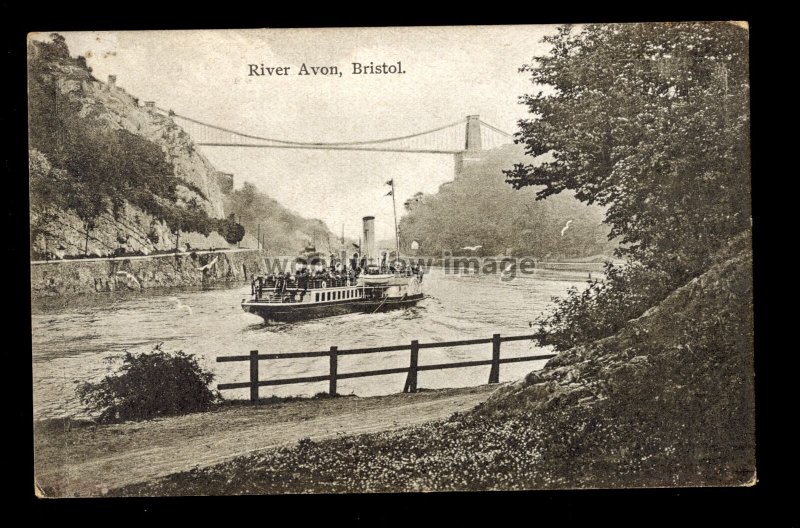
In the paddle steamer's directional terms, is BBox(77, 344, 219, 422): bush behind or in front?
behind

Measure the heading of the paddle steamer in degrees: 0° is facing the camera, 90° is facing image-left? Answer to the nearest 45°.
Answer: approximately 225°

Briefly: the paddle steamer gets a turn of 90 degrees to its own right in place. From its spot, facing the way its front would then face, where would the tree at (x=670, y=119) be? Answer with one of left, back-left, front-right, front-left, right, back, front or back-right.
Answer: front-left
